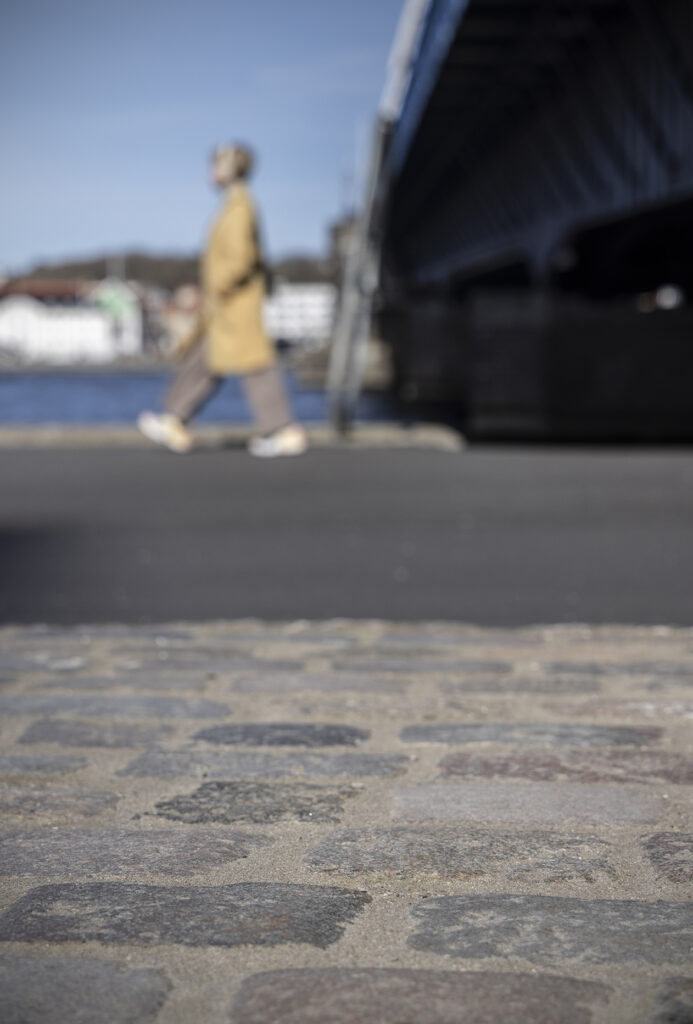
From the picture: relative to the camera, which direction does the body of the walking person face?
to the viewer's left

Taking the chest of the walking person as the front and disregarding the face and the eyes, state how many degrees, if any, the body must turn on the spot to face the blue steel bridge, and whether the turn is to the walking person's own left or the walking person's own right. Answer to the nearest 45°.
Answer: approximately 135° to the walking person's own right
